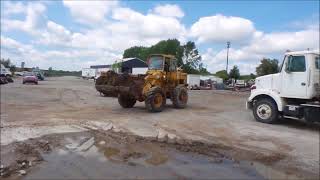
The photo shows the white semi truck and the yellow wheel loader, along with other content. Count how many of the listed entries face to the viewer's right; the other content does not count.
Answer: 0

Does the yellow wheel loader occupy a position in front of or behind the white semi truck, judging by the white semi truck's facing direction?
in front

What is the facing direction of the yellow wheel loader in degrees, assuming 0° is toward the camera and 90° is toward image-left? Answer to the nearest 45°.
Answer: approximately 45°

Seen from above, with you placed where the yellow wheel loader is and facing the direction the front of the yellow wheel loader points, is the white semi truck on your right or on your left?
on your left

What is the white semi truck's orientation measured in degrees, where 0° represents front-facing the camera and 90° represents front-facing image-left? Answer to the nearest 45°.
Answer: approximately 90°
